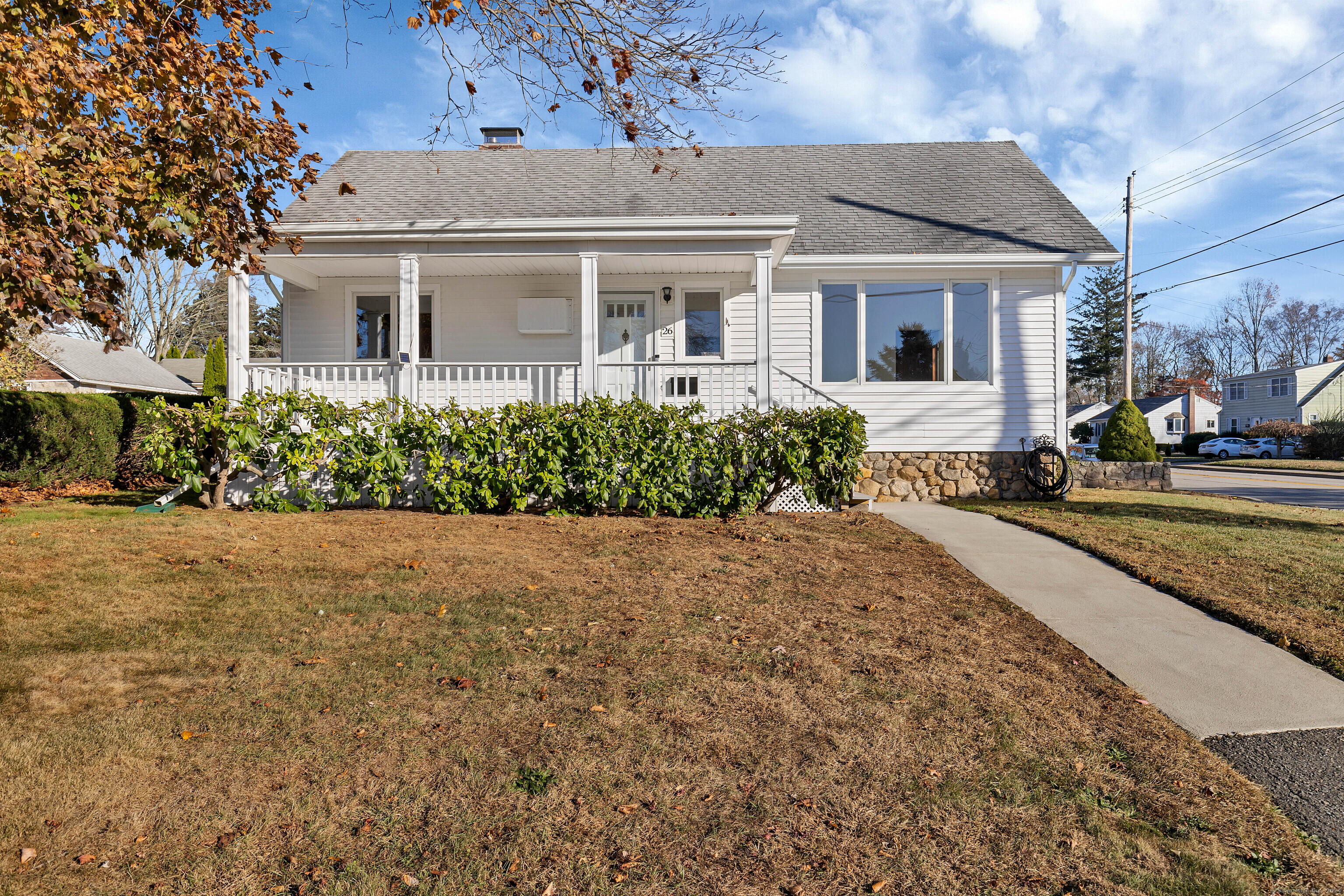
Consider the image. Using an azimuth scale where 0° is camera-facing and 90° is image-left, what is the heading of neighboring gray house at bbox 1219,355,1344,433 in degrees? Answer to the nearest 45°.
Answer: approximately 45°

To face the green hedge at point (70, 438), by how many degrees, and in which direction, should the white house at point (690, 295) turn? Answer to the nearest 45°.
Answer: approximately 90° to its right

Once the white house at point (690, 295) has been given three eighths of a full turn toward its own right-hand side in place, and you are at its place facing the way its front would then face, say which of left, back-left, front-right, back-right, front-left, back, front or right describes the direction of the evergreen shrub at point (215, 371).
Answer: front

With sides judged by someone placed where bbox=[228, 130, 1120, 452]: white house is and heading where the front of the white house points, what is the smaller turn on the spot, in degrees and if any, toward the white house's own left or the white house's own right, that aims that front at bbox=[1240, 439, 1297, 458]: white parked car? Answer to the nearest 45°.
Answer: approximately 135° to the white house's own left

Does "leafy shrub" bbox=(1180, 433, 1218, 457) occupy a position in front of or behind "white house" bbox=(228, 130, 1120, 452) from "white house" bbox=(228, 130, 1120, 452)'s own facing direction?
behind

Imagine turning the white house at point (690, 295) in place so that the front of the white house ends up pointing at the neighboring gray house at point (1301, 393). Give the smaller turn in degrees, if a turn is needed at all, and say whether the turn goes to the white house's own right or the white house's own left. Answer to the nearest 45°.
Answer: approximately 135° to the white house's own left

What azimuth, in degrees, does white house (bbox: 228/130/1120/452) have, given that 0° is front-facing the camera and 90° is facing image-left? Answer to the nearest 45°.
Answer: approximately 0°

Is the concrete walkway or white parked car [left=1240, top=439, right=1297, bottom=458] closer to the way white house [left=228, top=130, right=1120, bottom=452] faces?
the concrete walkway

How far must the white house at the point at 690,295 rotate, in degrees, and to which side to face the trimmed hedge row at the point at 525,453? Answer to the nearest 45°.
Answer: approximately 45° to its right

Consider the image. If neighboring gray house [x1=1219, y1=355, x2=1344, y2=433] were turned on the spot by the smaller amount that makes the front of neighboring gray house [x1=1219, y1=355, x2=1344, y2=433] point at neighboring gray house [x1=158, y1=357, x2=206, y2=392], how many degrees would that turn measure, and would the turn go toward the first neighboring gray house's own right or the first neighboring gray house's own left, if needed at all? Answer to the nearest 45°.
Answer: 0° — it already faces it

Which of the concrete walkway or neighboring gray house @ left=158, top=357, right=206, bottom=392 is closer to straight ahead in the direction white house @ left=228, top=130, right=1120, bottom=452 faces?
the concrete walkway
